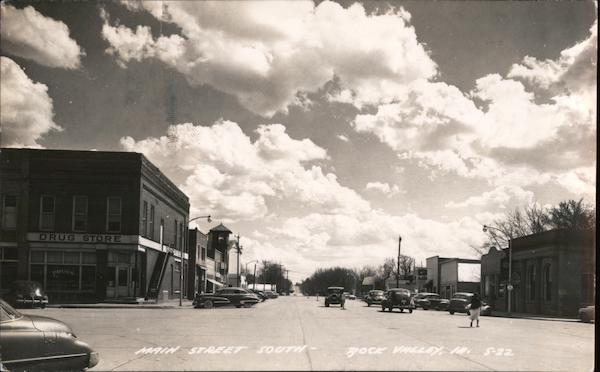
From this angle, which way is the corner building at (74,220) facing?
toward the camera

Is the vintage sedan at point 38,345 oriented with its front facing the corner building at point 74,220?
no

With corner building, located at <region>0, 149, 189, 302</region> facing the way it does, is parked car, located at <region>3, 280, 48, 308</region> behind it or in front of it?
in front

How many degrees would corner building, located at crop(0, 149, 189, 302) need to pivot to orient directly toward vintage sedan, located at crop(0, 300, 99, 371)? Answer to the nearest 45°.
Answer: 0° — it already faces it

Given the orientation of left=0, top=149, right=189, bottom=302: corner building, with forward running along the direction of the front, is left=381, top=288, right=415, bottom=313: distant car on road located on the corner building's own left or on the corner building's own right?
on the corner building's own left

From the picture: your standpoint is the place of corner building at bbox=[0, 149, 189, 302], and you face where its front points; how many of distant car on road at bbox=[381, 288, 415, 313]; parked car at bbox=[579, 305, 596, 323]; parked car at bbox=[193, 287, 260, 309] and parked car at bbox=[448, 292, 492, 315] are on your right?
0

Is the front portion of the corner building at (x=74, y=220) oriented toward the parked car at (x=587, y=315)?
no

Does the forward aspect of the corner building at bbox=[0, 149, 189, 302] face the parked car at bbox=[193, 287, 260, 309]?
no
